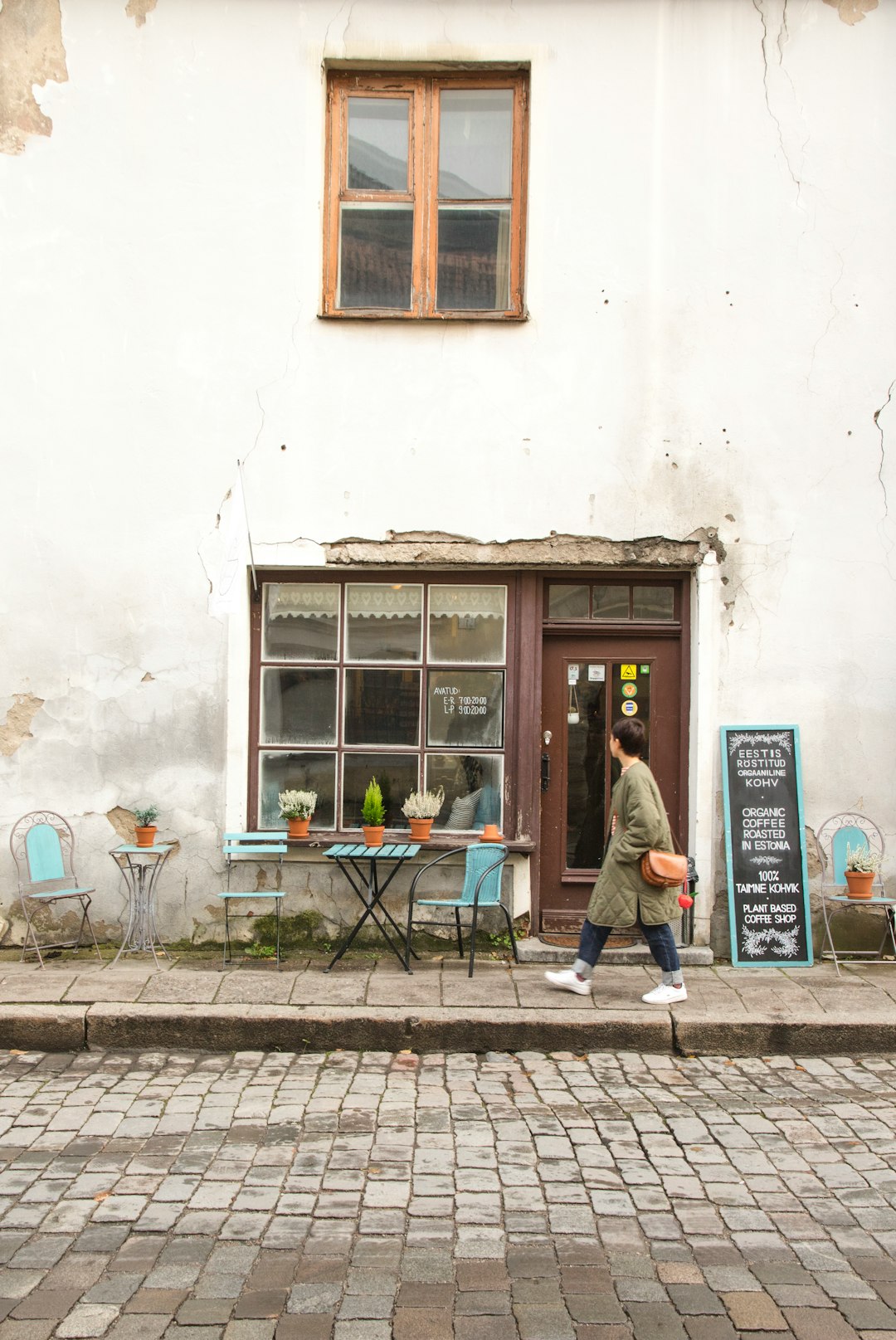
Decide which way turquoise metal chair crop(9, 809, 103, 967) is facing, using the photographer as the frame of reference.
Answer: facing the viewer and to the right of the viewer

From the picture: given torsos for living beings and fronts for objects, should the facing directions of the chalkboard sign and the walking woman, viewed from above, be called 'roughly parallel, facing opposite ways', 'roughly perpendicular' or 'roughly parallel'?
roughly perpendicular

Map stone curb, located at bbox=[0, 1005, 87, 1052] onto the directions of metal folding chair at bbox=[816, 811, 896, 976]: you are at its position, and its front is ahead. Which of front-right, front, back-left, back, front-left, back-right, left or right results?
right

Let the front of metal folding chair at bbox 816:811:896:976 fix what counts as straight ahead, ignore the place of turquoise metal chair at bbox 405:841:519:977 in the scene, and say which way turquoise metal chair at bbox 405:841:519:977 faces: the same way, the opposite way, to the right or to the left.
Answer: to the right

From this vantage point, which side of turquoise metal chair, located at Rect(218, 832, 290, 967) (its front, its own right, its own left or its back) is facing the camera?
front

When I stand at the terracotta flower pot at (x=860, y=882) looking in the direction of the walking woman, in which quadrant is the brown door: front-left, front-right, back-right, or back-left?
front-right

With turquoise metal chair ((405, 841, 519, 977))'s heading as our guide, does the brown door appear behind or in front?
behind

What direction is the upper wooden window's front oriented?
toward the camera

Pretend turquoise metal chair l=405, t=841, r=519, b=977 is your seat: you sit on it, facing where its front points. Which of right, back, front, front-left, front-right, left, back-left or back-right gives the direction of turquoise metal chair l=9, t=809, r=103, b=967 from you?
front-right

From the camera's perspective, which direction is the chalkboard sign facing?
toward the camera

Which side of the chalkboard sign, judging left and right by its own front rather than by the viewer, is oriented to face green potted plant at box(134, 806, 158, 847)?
right

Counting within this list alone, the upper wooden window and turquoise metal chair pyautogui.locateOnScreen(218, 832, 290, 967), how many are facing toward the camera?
2

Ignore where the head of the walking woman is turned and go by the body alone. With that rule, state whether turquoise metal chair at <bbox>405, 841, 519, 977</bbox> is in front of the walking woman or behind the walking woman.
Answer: in front
